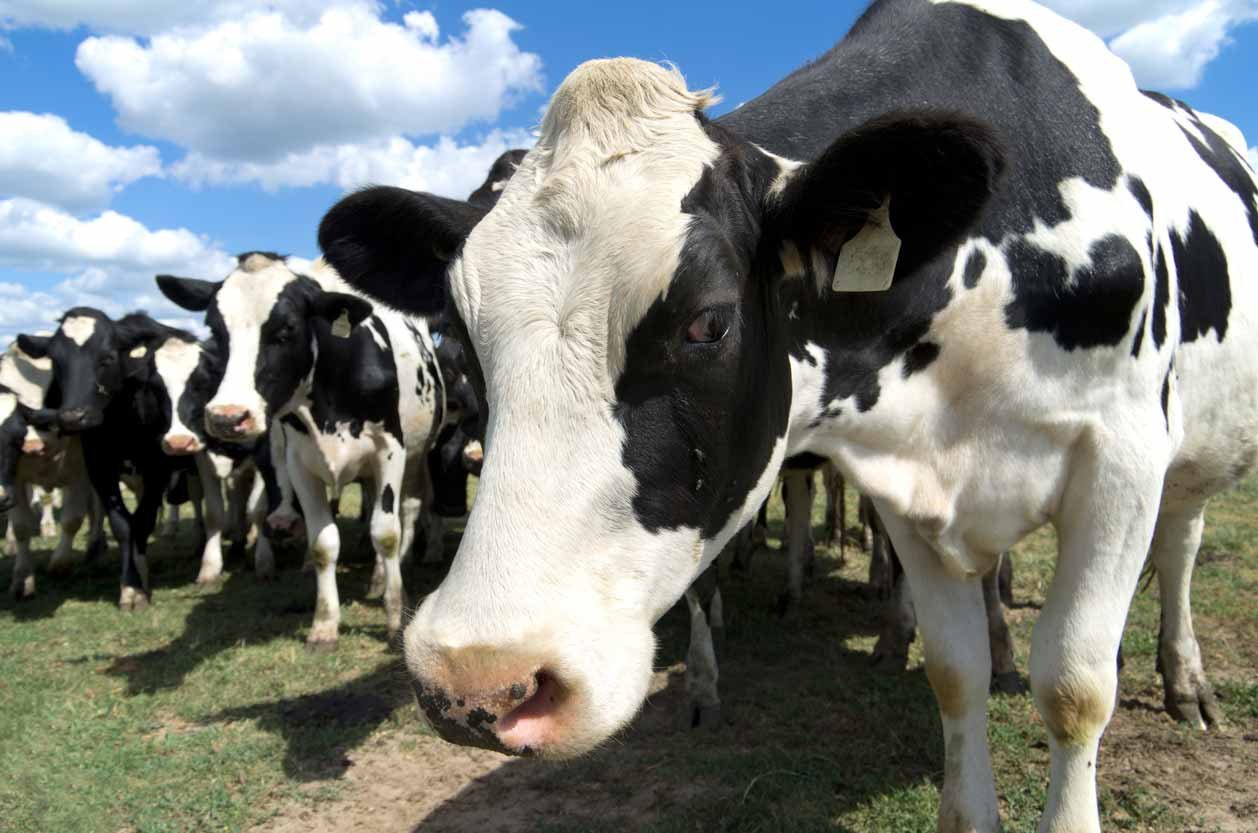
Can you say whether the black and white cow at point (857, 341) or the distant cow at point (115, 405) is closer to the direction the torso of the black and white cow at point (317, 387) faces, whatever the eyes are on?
the black and white cow

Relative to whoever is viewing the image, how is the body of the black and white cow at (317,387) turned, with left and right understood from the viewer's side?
facing the viewer and to the left of the viewer

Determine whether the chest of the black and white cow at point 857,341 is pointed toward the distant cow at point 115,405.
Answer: no

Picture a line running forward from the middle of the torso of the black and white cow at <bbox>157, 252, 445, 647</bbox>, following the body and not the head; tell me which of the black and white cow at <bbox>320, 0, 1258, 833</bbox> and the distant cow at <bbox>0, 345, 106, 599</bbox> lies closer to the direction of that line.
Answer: the black and white cow

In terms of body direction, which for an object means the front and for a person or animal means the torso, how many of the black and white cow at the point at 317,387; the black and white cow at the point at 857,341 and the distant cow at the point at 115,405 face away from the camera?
0

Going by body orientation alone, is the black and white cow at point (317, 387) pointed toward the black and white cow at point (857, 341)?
no

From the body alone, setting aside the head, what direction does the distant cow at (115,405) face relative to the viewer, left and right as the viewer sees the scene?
facing the viewer

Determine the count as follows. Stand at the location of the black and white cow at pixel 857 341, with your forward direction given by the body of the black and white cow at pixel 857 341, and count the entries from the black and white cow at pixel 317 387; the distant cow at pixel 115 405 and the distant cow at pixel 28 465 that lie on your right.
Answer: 3

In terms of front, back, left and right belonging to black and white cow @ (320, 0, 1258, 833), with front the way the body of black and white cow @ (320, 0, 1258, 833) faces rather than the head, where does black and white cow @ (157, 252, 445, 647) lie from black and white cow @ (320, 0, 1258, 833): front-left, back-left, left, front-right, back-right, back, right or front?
right

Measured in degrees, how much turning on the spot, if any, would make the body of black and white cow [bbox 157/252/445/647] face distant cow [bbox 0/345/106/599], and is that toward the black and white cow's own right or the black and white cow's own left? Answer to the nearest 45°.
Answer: approximately 90° to the black and white cow's own right
